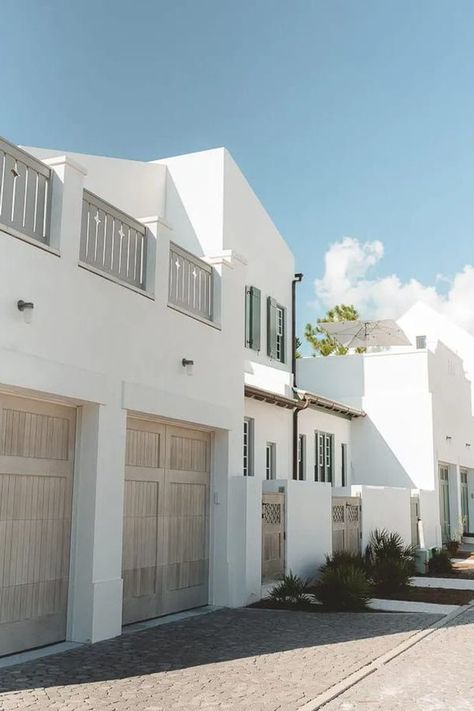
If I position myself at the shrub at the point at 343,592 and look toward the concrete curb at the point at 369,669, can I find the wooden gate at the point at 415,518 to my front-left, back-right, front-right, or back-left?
back-left

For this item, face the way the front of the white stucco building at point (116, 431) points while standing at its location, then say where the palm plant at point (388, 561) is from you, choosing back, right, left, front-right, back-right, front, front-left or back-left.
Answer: left

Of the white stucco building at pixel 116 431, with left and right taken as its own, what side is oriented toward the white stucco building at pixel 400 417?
left

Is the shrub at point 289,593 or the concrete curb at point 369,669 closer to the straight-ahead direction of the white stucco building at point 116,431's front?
the concrete curb

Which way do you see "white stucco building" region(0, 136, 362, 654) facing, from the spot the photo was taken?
facing the viewer and to the right of the viewer

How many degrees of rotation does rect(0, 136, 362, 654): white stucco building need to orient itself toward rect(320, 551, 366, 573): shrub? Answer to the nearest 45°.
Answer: approximately 90° to its left

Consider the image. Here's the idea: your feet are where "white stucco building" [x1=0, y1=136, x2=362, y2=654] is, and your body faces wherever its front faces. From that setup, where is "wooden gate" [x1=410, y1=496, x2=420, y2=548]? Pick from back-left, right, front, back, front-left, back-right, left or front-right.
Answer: left

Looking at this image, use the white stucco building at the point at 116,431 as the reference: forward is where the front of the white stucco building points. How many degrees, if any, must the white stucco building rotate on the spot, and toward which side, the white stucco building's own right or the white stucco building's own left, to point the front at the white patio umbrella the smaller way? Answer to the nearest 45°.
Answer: approximately 90° to the white stucco building's own left

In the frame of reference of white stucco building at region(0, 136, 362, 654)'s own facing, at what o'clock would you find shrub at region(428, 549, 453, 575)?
The shrub is roughly at 9 o'clock from the white stucco building.

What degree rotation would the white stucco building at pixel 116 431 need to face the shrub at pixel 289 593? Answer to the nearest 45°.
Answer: approximately 90° to its left

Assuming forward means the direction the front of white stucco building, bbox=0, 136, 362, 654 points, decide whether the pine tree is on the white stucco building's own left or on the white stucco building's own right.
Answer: on the white stucco building's own left
